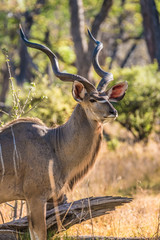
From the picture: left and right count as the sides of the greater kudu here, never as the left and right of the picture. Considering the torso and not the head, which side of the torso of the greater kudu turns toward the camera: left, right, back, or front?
right

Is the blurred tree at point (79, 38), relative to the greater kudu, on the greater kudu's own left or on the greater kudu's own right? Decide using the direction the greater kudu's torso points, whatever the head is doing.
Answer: on the greater kudu's own left

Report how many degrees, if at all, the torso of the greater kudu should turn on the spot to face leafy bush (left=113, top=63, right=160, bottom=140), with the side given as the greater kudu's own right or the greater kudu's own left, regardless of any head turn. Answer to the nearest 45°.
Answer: approximately 90° to the greater kudu's own left

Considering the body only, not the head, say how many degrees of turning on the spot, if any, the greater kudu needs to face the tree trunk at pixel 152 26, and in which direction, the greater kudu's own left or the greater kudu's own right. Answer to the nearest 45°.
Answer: approximately 90° to the greater kudu's own left
